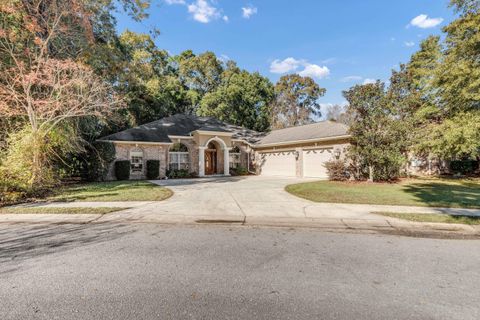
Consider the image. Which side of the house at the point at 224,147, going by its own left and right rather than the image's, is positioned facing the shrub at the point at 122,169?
right

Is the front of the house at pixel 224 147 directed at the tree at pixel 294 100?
no

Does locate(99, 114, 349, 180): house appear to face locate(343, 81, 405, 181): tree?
no

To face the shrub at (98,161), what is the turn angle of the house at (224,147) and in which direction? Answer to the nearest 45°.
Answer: approximately 90° to its right

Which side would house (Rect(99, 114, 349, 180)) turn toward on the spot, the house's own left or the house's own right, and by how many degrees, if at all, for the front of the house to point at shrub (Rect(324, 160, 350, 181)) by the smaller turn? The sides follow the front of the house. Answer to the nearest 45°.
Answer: approximately 45° to the house's own left

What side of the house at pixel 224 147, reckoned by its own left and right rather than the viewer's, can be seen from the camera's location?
front

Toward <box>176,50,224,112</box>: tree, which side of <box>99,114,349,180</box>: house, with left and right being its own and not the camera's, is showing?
back

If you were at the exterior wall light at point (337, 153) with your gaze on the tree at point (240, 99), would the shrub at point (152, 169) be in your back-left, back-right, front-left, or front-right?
front-left

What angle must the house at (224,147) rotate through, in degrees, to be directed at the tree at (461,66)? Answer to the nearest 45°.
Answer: approximately 90° to its left

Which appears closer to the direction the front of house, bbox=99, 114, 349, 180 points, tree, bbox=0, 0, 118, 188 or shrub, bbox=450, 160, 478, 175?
the tree

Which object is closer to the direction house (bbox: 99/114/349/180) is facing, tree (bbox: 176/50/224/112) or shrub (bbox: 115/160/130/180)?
the shrub

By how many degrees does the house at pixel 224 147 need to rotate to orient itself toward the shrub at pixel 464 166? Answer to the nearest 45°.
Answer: approximately 90° to its left

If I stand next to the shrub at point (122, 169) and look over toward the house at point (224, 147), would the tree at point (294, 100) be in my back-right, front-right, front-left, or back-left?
front-left

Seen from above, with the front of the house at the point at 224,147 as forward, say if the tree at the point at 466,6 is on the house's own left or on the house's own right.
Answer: on the house's own left

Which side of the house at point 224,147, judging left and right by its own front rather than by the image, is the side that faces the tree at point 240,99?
back

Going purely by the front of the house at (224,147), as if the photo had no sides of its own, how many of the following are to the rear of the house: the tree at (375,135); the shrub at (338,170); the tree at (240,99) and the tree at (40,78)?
1

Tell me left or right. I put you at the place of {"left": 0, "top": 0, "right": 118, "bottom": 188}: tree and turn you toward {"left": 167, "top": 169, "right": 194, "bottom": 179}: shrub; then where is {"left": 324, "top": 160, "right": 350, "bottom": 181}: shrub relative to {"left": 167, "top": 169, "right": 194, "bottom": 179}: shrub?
right
